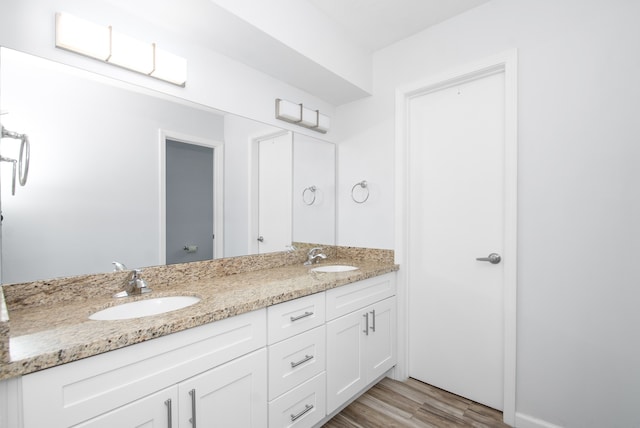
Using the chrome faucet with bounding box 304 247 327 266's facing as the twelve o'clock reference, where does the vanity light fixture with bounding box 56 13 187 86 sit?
The vanity light fixture is roughly at 3 o'clock from the chrome faucet.

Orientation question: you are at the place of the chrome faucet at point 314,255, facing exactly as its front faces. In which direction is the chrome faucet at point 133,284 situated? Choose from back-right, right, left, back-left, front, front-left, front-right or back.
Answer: right

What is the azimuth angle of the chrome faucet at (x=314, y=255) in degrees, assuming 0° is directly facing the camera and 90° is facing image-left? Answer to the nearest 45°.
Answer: approximately 315°

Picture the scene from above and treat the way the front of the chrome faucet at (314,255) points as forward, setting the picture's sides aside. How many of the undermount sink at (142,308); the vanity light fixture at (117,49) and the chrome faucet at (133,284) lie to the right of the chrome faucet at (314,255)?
3

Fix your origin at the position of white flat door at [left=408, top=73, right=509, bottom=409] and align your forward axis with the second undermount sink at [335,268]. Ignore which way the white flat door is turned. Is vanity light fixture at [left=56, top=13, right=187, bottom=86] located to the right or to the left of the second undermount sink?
left

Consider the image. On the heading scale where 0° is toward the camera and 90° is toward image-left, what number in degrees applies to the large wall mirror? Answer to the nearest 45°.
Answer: approximately 315°
